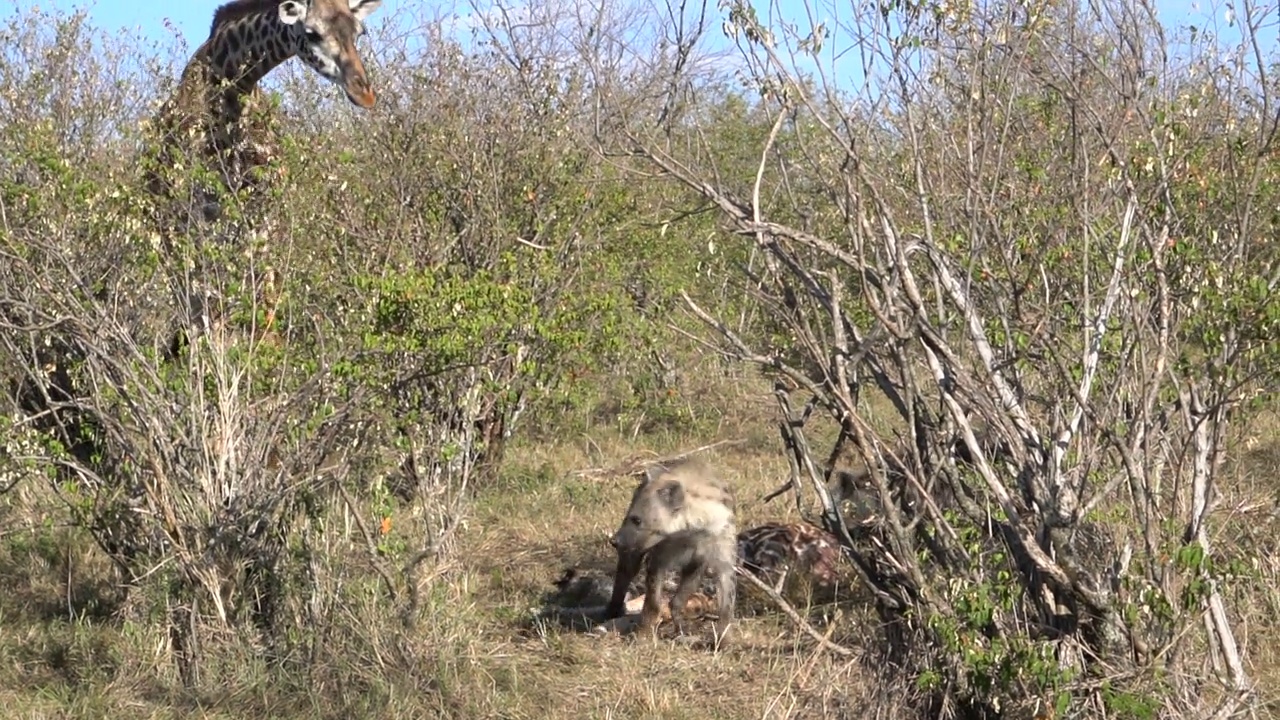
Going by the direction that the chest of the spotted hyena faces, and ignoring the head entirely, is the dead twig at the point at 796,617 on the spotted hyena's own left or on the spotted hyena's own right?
on the spotted hyena's own left

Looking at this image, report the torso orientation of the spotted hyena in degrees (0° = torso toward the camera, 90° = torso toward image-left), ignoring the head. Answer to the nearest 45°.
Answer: approximately 45°

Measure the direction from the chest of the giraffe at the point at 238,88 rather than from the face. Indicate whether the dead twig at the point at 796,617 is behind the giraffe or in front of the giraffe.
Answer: in front

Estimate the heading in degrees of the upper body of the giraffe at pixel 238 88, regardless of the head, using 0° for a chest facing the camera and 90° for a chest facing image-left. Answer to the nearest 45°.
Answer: approximately 315°

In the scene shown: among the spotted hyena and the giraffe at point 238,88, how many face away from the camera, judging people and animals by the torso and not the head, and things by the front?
0
